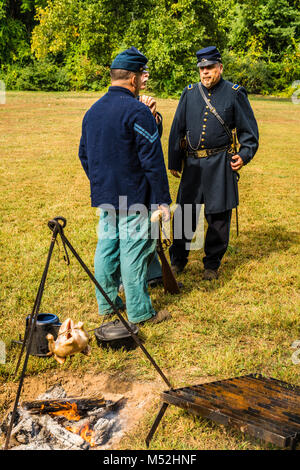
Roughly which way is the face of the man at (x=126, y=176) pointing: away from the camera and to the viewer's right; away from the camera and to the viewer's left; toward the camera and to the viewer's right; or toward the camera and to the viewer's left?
away from the camera and to the viewer's right

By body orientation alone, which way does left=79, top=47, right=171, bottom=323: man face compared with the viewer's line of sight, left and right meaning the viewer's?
facing away from the viewer and to the right of the viewer

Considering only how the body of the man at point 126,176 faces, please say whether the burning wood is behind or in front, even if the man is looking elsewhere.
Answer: behind

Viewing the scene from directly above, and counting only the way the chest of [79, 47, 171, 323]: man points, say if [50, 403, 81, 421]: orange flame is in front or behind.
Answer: behind

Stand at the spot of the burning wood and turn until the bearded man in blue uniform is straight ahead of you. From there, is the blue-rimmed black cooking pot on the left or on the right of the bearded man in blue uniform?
left

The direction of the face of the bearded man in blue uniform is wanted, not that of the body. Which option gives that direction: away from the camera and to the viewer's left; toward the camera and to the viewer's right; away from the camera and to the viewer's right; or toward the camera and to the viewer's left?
toward the camera and to the viewer's left

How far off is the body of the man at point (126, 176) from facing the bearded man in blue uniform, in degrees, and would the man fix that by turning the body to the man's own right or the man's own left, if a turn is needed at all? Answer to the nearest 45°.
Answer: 0° — they already face them

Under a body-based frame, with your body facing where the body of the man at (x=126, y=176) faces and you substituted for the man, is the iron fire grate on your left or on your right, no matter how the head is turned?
on your right
